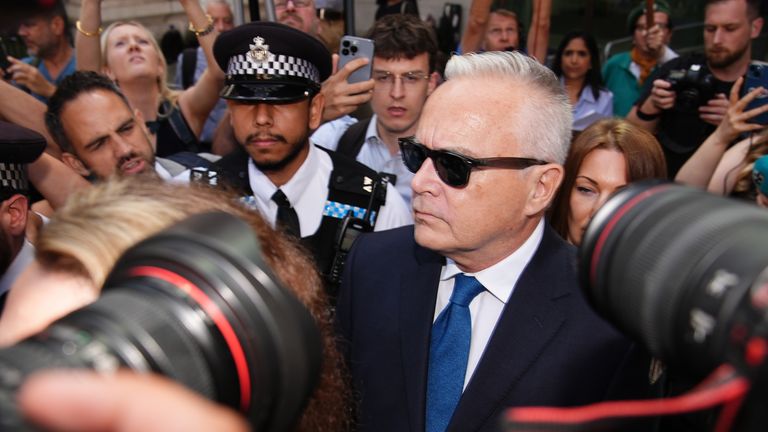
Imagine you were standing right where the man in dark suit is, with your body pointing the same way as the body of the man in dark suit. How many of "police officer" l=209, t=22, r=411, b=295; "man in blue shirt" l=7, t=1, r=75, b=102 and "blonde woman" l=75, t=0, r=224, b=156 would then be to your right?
3

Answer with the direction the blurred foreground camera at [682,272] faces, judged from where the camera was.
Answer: facing away from the viewer and to the left of the viewer

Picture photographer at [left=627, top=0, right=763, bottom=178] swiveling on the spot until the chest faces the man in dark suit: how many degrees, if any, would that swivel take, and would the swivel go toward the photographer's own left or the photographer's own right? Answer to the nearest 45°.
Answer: approximately 45° to the photographer's own left

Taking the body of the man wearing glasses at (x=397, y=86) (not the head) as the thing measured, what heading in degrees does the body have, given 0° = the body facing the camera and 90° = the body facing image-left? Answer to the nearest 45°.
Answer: approximately 0°

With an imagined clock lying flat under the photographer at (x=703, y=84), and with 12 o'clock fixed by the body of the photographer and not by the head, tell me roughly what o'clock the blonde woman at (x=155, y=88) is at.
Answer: The blonde woman is roughly at 1 o'clock from the photographer.

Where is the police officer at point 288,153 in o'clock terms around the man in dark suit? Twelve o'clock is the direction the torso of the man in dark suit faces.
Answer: The police officer is roughly at 3 o'clock from the man in dark suit.

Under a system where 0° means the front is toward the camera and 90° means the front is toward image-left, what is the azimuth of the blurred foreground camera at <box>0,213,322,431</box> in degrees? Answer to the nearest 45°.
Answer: approximately 225°

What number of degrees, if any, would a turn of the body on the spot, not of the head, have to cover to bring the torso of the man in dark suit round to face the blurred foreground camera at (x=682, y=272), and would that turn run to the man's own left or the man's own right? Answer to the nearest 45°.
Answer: approximately 45° to the man's own left

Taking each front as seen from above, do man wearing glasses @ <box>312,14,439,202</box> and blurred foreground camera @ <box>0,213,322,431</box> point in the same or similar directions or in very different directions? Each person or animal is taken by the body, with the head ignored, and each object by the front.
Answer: very different directions
